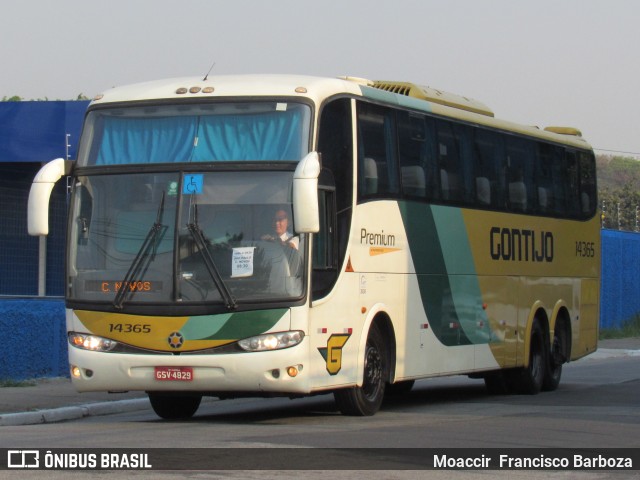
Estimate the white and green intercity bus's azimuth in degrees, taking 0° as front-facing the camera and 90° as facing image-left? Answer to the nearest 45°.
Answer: approximately 45°

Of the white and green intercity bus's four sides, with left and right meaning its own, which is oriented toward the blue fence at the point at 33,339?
right
